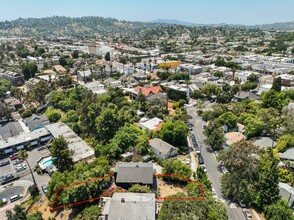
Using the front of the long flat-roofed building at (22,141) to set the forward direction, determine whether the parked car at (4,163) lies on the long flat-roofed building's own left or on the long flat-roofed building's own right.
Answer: on the long flat-roofed building's own right

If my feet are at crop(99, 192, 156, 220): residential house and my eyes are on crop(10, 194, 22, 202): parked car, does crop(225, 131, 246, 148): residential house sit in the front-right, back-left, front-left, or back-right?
back-right

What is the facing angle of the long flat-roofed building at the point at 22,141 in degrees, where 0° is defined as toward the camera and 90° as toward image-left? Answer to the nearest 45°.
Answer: approximately 315°

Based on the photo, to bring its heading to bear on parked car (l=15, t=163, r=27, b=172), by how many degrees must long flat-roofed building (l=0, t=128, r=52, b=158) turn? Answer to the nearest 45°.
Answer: approximately 45° to its right
